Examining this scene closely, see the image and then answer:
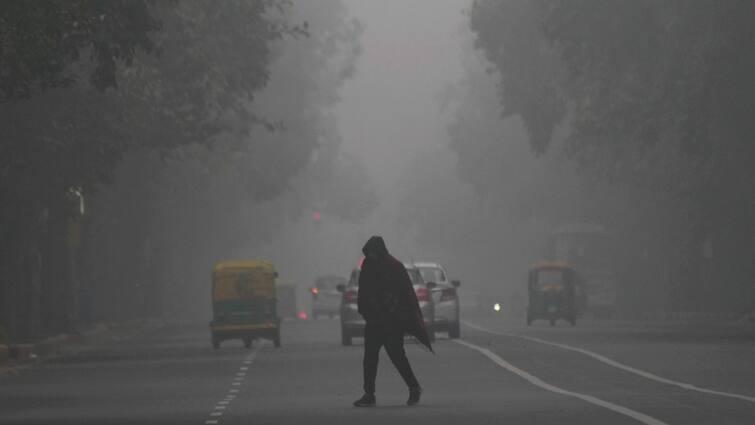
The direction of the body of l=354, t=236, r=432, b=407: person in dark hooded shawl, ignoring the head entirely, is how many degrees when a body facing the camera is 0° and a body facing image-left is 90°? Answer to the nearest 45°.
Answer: approximately 90°
